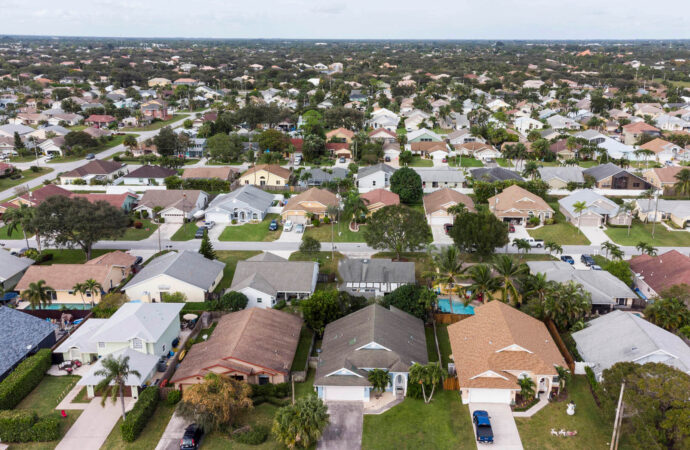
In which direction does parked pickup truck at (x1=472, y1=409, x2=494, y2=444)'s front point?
away from the camera

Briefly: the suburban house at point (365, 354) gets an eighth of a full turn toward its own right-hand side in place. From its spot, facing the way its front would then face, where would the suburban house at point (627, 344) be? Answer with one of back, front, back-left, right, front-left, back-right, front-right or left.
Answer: back-left

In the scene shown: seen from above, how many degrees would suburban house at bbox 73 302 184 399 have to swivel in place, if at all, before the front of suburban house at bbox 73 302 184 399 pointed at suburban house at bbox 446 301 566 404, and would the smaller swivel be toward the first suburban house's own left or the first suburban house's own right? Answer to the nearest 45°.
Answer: approximately 45° to the first suburban house's own left

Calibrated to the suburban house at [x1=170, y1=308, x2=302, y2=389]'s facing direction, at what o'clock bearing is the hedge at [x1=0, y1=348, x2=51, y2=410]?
The hedge is roughly at 3 o'clock from the suburban house.

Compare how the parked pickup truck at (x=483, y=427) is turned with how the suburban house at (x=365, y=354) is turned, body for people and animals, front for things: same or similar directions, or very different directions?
very different directions

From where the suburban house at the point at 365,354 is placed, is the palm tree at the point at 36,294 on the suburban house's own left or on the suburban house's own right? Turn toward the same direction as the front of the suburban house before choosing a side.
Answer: on the suburban house's own right

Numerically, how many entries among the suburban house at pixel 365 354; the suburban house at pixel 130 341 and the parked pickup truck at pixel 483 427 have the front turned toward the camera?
2

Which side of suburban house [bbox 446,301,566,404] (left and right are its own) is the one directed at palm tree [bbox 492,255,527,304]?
back

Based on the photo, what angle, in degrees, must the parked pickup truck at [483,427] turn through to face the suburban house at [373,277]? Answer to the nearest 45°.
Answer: approximately 45° to its left

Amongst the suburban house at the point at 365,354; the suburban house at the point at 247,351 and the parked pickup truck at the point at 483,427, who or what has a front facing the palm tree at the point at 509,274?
the parked pickup truck

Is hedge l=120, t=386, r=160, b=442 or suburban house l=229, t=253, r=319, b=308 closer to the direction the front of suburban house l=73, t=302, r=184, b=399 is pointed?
the hedge

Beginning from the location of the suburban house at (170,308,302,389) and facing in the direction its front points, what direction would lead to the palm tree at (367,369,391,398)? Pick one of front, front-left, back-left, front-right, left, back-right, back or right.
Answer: front-left

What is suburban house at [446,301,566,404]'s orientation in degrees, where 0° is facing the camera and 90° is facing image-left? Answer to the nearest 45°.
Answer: approximately 0°
